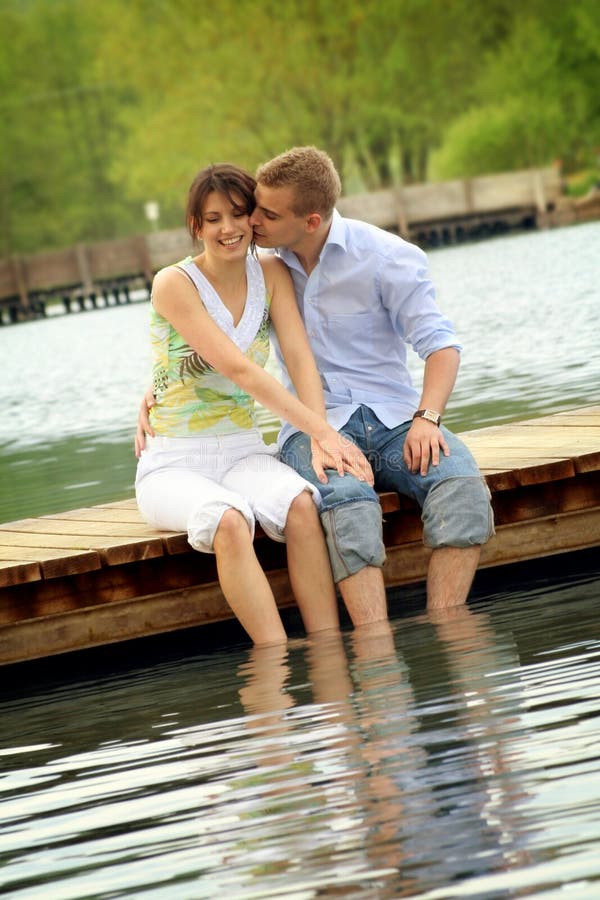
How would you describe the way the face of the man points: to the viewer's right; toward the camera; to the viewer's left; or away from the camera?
to the viewer's left

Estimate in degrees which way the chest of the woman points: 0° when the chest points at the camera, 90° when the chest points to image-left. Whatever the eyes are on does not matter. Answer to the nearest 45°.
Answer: approximately 315°
